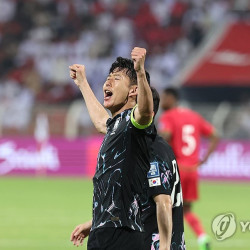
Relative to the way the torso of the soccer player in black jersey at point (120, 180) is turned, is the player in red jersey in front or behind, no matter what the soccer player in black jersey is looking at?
behind

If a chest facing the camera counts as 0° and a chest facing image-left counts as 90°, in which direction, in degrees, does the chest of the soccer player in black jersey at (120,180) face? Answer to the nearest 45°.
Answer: approximately 45°

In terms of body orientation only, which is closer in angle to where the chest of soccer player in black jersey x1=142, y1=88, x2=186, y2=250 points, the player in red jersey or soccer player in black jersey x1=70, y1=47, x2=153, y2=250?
the soccer player in black jersey

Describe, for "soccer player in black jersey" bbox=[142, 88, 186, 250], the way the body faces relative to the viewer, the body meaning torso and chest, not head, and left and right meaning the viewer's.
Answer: facing to the left of the viewer

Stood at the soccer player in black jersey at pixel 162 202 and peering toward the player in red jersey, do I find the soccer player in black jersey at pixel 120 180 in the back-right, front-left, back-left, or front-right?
back-left

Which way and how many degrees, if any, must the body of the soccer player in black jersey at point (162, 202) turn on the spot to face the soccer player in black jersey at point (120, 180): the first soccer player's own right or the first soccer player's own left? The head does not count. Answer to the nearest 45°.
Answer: approximately 45° to the first soccer player's own left
